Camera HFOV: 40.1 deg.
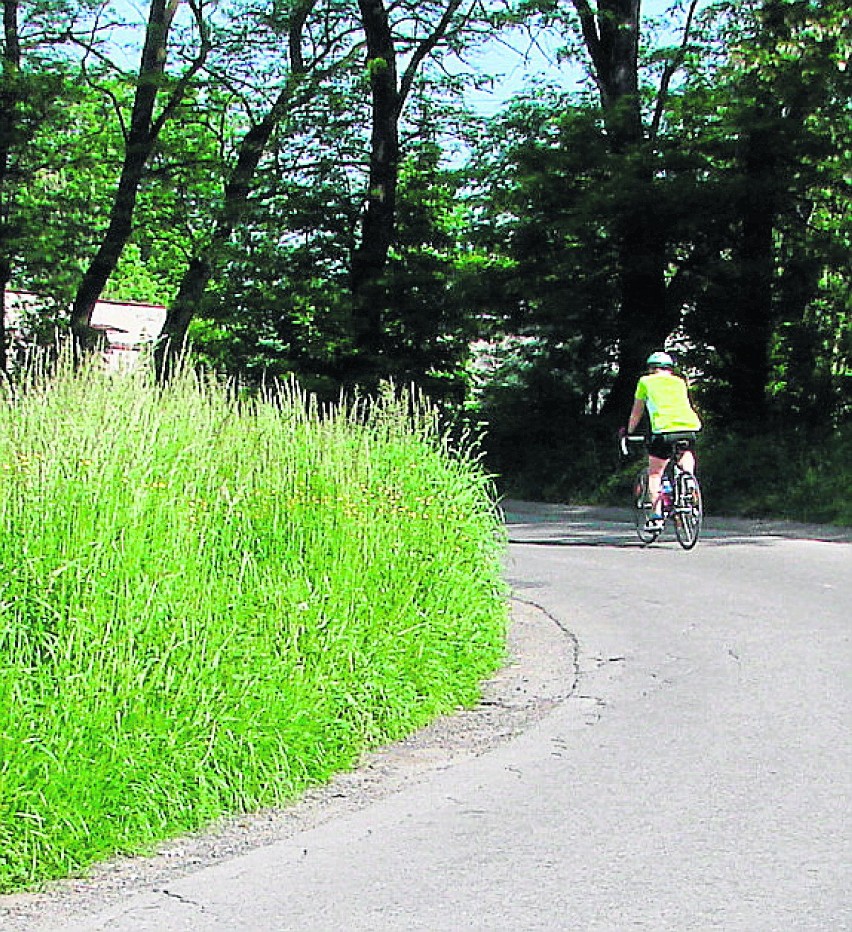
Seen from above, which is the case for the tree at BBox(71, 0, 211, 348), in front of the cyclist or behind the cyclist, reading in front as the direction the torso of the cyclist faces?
in front

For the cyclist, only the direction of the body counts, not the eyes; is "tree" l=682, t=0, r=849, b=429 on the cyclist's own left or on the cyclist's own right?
on the cyclist's own right

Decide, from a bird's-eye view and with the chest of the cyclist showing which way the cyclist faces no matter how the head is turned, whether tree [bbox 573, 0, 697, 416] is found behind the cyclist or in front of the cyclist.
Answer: in front

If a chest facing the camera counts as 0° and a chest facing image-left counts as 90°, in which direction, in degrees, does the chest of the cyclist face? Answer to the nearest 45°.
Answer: approximately 135°

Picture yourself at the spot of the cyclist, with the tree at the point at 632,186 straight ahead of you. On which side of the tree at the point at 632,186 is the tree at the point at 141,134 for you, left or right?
left
